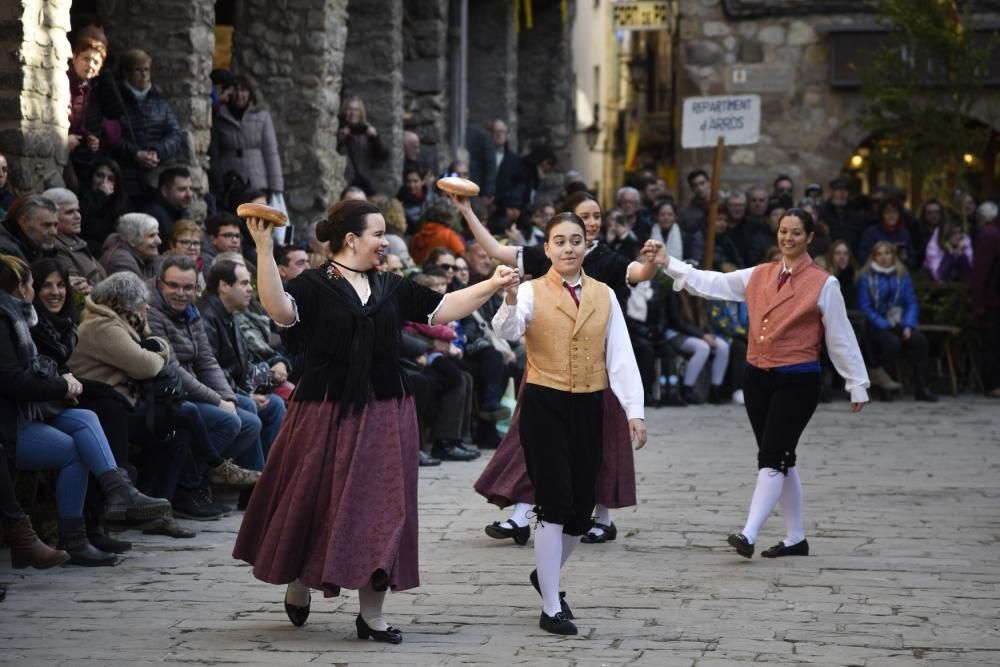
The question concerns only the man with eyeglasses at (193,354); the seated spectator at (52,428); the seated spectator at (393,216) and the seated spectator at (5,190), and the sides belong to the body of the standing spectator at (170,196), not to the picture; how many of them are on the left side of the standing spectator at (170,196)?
1

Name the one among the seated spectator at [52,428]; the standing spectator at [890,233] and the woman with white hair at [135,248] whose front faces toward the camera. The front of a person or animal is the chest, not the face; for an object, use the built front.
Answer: the standing spectator

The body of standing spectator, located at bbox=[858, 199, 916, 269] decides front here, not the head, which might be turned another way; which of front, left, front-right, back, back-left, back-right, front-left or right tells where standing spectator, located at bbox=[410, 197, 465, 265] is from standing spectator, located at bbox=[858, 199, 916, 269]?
front-right

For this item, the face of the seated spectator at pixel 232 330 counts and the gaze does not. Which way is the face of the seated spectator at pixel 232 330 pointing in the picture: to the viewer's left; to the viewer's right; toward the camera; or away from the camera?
to the viewer's right

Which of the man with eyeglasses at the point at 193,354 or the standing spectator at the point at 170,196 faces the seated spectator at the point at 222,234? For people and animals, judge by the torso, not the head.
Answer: the standing spectator

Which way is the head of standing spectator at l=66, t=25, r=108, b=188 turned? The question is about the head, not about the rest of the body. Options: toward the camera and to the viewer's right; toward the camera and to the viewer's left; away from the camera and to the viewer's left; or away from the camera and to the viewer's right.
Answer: toward the camera and to the viewer's right

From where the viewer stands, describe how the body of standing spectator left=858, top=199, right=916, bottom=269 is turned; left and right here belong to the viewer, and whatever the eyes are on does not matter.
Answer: facing the viewer

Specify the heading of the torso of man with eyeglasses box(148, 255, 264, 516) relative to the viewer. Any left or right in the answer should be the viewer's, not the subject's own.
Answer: facing the viewer and to the right of the viewer

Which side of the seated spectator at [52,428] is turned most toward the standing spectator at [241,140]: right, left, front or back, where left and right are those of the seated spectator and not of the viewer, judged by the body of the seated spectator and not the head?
left

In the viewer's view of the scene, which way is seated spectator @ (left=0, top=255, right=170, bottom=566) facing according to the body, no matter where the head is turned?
to the viewer's right
